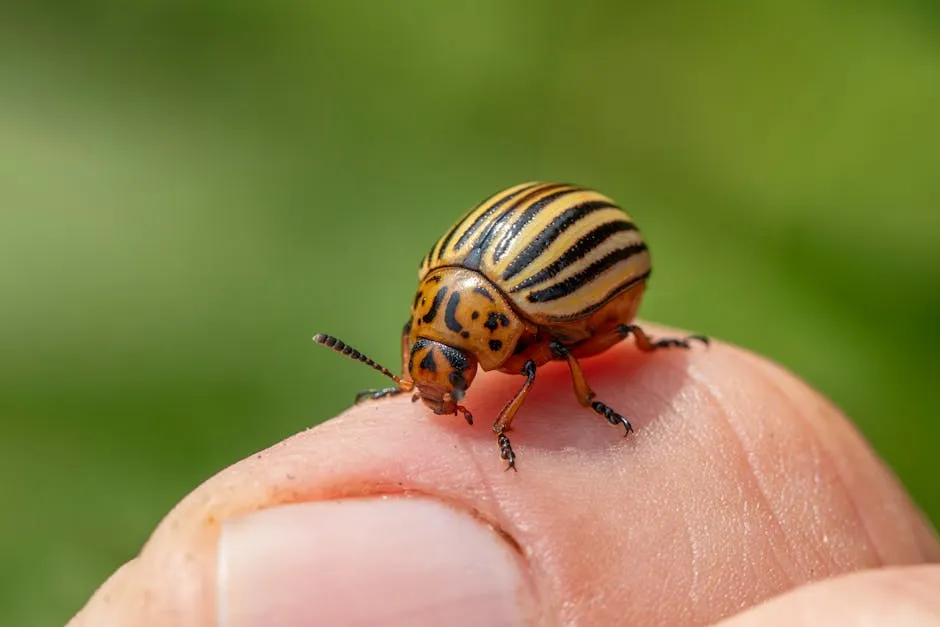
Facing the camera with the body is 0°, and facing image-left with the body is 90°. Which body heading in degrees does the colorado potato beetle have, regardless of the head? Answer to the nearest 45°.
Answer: approximately 45°
